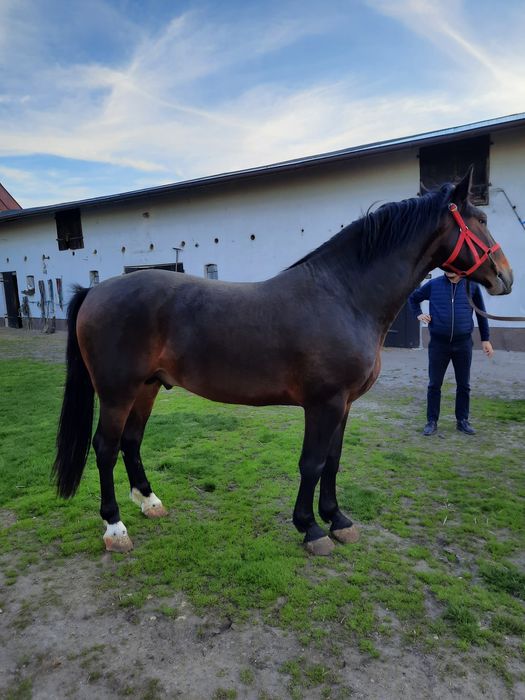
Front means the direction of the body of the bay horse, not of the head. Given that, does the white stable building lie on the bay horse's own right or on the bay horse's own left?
on the bay horse's own left

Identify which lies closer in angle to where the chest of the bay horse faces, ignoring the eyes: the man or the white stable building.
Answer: the man

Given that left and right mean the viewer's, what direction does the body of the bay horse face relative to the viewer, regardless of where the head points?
facing to the right of the viewer

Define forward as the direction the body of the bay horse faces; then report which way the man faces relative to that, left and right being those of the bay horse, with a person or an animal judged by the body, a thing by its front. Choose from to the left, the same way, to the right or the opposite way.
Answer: to the right

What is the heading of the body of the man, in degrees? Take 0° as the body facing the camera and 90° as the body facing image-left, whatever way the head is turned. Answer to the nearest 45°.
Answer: approximately 0°

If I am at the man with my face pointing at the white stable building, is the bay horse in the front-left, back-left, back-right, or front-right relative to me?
back-left

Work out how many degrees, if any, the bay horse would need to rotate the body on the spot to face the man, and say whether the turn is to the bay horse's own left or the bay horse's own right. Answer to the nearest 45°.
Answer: approximately 45° to the bay horse's own left

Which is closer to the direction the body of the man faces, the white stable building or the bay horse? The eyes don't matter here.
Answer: the bay horse

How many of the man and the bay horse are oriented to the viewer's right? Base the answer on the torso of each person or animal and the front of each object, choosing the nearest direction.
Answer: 1

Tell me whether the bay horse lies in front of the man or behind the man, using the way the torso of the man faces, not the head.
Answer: in front
